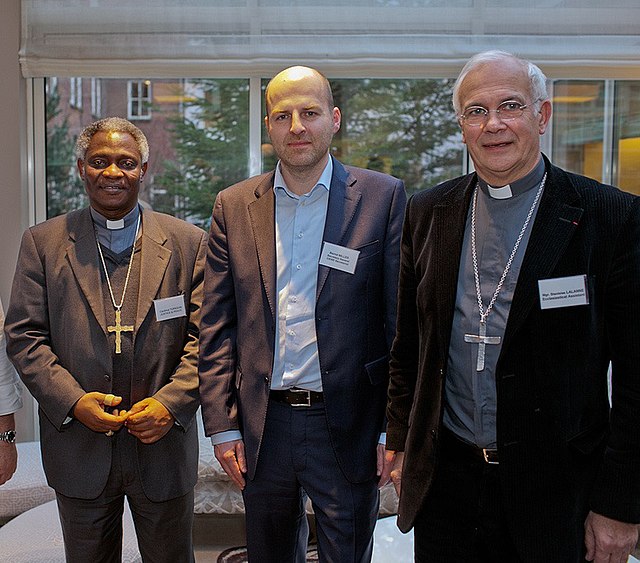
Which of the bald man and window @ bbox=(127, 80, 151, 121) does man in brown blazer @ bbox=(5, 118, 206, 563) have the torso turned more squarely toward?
the bald man

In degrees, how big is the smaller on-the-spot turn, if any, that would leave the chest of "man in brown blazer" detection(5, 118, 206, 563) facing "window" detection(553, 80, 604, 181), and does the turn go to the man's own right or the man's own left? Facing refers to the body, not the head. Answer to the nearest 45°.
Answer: approximately 135° to the man's own left

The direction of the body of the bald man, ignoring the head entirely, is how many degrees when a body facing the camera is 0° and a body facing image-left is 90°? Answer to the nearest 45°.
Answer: approximately 0°

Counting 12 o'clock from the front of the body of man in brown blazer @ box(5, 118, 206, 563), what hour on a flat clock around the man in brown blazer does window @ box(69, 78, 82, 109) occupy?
The window is roughly at 6 o'clock from the man in brown blazer.

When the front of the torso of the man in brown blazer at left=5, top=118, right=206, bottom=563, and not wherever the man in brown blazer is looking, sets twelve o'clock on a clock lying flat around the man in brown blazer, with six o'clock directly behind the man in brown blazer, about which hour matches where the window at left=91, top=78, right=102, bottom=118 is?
The window is roughly at 6 o'clock from the man in brown blazer.

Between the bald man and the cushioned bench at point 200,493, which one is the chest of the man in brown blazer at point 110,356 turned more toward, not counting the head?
the bald man

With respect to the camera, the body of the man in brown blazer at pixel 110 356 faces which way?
toward the camera

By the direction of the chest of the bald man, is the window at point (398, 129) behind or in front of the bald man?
behind

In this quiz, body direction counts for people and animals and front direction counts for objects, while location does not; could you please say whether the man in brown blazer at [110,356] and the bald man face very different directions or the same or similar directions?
same or similar directions

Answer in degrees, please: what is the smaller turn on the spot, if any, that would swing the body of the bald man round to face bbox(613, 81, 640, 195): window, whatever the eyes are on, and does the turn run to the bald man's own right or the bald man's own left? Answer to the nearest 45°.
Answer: approximately 135° to the bald man's own left

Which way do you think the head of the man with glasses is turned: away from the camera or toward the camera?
toward the camera
